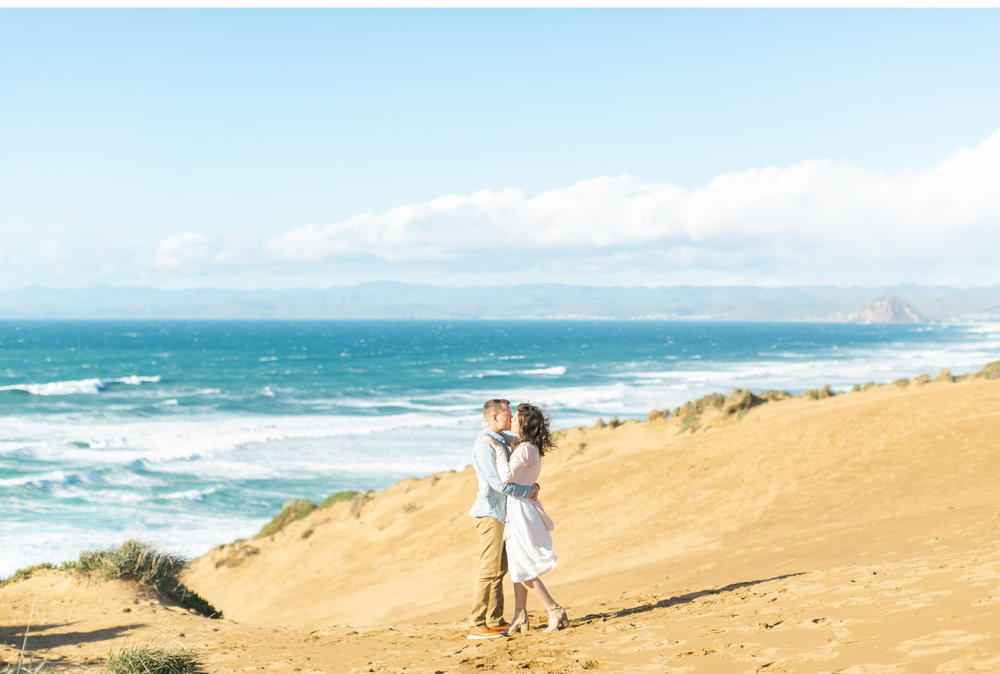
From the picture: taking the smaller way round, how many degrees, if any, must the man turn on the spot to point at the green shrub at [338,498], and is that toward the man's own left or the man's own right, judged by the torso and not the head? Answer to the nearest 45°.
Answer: approximately 90° to the man's own left

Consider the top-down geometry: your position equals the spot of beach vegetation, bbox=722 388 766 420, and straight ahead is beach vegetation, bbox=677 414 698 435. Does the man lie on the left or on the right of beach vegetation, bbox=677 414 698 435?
left

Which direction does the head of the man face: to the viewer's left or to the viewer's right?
to the viewer's right

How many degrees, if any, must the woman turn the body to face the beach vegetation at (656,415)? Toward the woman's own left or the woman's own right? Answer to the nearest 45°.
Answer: approximately 90° to the woman's own right

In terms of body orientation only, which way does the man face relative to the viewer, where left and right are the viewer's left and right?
facing to the right of the viewer

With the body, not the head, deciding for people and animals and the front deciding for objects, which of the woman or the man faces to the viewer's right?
the man

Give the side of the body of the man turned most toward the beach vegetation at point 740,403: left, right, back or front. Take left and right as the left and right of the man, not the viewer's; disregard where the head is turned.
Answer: left

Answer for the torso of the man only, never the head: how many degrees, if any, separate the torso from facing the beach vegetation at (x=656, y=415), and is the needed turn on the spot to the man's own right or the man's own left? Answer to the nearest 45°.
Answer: approximately 90° to the man's own left

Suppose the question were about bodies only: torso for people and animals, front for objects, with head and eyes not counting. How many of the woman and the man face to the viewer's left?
1

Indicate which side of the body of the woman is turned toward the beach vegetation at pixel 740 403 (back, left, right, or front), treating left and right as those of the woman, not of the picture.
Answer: right

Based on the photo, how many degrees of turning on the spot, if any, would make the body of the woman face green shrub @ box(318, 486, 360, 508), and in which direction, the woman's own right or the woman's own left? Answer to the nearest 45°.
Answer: approximately 90° to the woman's own right

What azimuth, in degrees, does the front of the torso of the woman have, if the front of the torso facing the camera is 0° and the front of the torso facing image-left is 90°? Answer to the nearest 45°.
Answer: approximately 90°
